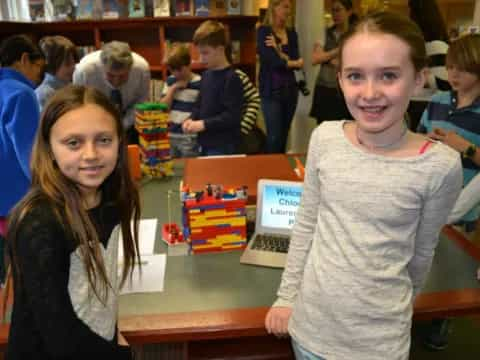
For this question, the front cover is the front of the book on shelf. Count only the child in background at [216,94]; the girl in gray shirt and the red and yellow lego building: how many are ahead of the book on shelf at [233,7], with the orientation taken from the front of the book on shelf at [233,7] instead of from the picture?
3

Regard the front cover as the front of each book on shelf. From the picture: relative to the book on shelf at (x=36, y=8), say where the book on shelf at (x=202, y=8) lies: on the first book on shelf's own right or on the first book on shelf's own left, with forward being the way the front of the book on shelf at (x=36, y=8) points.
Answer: on the first book on shelf's own left

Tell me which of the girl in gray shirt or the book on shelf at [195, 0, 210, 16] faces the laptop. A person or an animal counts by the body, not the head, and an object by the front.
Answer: the book on shelf

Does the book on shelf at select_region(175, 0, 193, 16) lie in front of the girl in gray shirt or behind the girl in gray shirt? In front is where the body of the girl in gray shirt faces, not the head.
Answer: behind

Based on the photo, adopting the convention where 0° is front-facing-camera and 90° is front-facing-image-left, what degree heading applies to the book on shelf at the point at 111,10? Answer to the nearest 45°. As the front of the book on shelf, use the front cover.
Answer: approximately 0°

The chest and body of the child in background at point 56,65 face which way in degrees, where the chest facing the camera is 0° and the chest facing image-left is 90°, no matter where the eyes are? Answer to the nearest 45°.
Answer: approximately 270°

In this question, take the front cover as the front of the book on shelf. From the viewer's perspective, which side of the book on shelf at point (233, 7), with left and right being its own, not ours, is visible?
front

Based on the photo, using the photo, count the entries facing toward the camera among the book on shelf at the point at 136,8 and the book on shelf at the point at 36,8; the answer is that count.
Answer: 2

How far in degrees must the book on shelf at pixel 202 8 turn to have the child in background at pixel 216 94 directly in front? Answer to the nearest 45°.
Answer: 0° — it already faces them

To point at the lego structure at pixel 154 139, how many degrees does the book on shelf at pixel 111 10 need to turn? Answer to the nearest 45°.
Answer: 0° — it already faces it

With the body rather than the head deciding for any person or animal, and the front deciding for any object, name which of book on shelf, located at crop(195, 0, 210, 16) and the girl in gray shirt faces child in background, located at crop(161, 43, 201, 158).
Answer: the book on shelf

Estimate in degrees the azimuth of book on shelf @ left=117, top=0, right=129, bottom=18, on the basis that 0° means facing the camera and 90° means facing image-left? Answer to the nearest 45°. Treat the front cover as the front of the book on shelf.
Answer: approximately 0°

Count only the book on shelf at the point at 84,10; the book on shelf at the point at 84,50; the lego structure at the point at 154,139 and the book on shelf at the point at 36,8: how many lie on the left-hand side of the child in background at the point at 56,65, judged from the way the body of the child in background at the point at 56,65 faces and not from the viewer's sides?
3
